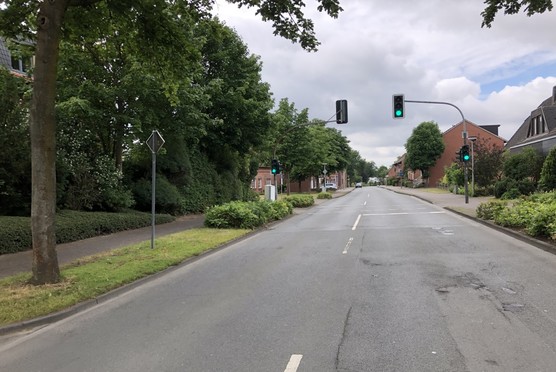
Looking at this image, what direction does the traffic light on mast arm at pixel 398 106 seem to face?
toward the camera

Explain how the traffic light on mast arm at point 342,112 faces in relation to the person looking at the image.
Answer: facing away from the viewer

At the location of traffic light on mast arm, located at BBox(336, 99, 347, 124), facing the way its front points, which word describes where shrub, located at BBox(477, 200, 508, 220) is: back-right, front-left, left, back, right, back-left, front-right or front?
back-right

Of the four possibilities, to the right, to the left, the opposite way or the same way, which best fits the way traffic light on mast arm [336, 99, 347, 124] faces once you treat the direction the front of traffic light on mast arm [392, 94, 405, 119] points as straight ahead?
the opposite way

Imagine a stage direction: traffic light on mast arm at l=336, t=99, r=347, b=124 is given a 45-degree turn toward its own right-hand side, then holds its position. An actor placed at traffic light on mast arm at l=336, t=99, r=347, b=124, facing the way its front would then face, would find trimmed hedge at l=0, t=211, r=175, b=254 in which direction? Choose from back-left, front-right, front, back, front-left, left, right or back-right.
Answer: back

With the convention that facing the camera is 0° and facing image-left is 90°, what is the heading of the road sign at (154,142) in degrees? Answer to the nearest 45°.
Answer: approximately 180°

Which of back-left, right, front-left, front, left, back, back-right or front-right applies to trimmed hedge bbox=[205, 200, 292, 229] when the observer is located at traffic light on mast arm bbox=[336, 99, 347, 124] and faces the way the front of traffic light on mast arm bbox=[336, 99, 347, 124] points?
back-left

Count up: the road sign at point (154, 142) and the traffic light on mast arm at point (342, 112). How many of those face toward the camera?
0

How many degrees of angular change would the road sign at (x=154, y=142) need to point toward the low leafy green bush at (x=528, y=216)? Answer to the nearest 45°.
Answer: approximately 90° to its right

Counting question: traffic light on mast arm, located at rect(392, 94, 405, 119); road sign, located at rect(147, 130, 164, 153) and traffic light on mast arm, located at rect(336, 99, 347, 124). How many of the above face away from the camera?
2

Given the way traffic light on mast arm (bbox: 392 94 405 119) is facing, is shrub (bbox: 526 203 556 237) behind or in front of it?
in front

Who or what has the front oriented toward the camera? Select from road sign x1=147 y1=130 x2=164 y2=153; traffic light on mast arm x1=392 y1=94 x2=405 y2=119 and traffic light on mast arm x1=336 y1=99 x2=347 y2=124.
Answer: traffic light on mast arm x1=392 y1=94 x2=405 y2=119

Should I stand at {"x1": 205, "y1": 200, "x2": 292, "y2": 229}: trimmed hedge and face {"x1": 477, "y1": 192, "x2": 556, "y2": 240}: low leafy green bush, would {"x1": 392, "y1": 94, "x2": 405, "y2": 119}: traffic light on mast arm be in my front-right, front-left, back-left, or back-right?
front-left
